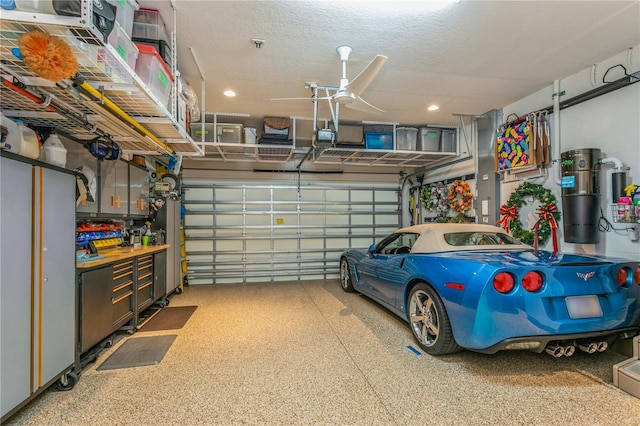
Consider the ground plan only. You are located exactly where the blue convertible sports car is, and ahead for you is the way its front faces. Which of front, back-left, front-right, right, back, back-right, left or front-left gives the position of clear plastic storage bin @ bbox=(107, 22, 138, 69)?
left

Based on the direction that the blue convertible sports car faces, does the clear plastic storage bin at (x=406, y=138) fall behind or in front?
in front

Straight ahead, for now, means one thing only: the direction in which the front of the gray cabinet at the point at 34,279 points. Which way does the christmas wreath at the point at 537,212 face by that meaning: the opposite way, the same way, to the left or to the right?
the opposite way

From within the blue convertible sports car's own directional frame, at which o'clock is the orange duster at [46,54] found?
The orange duster is roughly at 9 o'clock from the blue convertible sports car.

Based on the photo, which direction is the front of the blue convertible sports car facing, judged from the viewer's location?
facing away from the viewer and to the left of the viewer

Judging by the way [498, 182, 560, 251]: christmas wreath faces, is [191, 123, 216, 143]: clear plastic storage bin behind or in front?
in front

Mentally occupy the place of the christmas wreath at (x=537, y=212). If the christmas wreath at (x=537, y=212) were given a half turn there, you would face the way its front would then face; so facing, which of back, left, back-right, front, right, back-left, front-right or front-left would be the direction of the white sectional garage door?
back-left

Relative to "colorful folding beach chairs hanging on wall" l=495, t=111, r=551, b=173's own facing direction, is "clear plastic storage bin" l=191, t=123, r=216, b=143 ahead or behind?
ahead

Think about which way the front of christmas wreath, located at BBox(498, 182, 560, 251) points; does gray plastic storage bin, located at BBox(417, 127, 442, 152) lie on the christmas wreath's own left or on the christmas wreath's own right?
on the christmas wreath's own right

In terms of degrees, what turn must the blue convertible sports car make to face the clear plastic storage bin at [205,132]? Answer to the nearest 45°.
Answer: approximately 45° to its left

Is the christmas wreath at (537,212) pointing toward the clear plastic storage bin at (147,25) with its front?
yes

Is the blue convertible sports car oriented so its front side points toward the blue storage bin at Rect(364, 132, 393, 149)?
yes

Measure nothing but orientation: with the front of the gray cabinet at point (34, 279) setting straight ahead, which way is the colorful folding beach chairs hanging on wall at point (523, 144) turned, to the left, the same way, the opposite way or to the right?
the opposite way

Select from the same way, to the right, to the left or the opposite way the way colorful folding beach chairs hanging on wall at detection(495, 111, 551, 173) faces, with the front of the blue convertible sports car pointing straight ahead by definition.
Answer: to the left

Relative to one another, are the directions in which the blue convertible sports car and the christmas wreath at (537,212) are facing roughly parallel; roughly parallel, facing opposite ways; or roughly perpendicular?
roughly perpendicular
